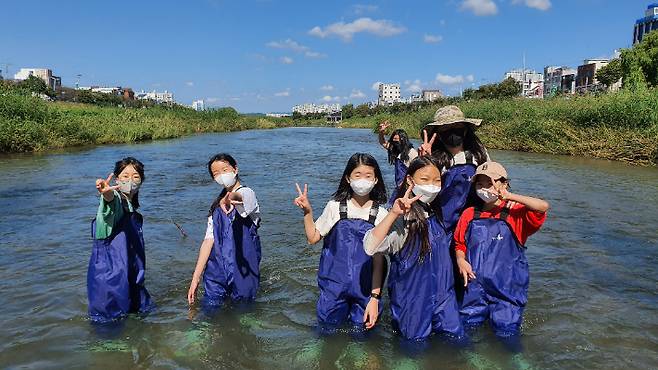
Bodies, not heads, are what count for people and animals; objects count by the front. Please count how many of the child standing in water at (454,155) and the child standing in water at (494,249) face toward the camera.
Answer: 2

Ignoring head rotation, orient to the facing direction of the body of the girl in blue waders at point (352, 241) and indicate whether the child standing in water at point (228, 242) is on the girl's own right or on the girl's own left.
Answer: on the girl's own right

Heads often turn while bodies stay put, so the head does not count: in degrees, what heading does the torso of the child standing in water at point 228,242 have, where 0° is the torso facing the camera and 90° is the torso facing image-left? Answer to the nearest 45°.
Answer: approximately 0°

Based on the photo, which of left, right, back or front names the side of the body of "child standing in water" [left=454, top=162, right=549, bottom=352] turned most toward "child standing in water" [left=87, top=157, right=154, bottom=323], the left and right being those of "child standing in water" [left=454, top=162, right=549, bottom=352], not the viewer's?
right

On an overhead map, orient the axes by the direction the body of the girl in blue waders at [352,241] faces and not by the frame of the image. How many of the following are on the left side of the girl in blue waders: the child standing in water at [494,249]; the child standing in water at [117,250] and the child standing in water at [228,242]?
1

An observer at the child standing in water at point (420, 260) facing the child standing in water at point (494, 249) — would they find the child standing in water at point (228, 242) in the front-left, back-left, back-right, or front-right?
back-left
